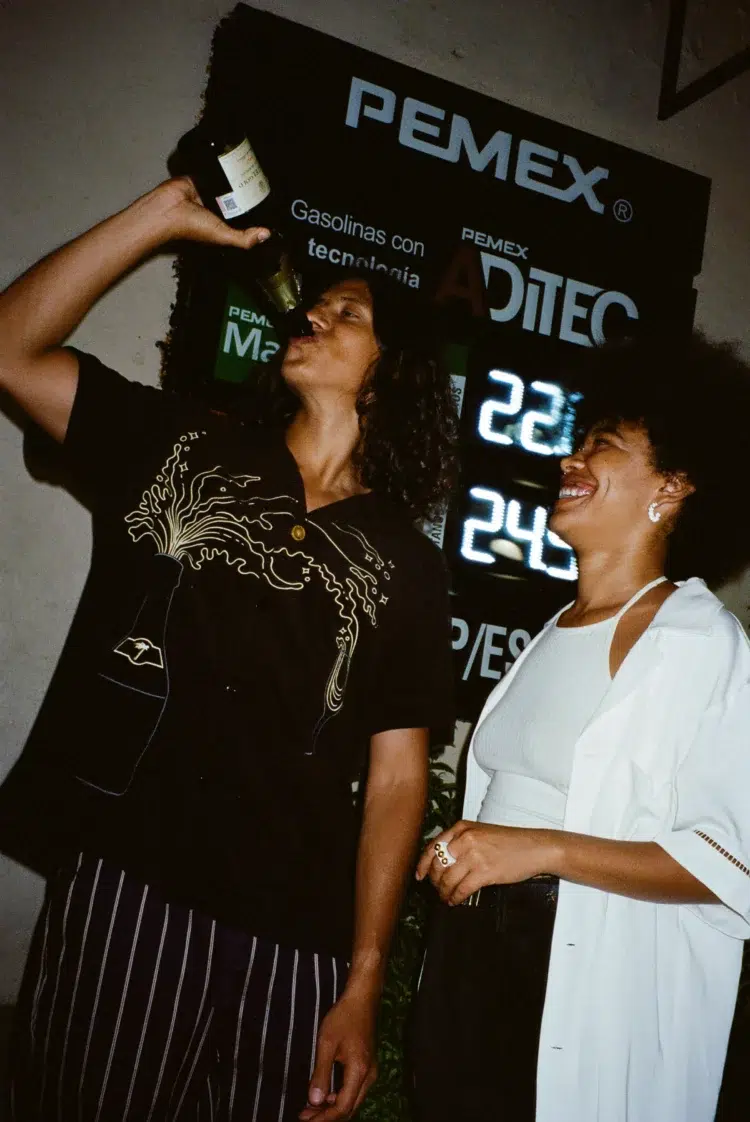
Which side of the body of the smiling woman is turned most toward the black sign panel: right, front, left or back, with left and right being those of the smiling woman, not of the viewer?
right

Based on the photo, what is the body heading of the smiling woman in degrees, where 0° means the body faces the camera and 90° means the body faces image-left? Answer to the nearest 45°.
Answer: approximately 45°
